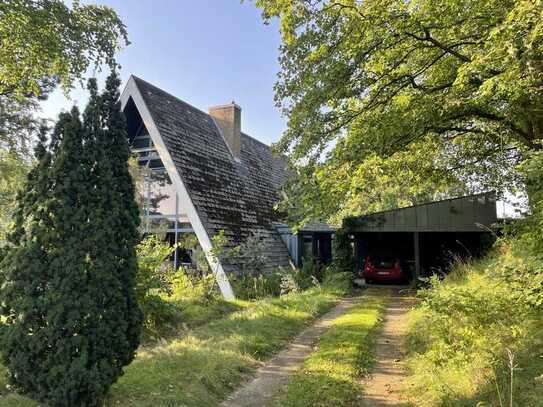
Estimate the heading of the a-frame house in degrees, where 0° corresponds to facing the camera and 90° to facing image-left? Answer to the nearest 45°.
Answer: approximately 45°

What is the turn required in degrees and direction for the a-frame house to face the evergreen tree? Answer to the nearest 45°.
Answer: approximately 45° to its left

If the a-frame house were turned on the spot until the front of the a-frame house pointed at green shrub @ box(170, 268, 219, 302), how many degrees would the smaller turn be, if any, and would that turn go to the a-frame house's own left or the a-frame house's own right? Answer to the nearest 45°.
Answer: approximately 45° to the a-frame house's own left

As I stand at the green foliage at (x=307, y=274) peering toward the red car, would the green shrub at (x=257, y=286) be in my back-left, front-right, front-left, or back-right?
back-right

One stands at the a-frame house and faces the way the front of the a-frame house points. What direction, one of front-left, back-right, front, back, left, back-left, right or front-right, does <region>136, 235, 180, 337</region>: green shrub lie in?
front-left
